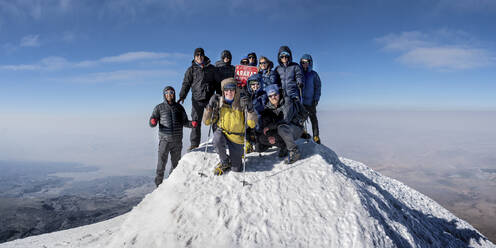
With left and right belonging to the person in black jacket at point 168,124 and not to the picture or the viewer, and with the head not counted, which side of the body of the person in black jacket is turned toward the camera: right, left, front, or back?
front

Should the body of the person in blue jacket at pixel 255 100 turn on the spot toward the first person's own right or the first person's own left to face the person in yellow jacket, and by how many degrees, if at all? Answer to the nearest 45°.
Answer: approximately 45° to the first person's own right

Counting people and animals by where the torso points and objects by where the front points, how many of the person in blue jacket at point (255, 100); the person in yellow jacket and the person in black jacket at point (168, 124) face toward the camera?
3

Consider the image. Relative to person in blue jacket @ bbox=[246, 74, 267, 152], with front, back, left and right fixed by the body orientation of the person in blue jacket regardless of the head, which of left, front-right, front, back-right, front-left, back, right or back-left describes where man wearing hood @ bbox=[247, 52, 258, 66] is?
back

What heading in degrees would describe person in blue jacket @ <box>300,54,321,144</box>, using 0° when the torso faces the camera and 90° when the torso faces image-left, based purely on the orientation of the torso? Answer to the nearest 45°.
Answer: approximately 45°
